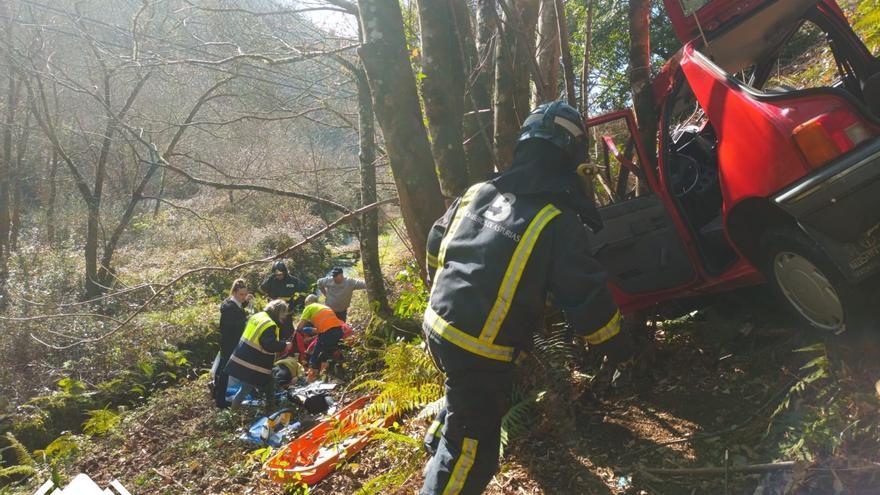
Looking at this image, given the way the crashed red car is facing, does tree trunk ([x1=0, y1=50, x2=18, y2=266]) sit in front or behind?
in front

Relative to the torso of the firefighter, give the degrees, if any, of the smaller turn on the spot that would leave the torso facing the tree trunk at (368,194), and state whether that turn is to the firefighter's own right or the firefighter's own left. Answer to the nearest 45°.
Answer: approximately 45° to the firefighter's own left

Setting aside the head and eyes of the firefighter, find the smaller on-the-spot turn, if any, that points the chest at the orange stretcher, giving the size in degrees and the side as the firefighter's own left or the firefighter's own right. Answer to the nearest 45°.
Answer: approximately 90° to the firefighter's own left

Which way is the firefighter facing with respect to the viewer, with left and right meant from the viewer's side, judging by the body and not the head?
facing away from the viewer and to the right of the viewer

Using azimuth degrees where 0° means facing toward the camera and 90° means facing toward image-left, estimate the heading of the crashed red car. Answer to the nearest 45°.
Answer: approximately 135°

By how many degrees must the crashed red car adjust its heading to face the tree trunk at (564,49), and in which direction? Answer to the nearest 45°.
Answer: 0° — it already faces it

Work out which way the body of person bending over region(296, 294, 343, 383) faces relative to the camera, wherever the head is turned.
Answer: to the viewer's left

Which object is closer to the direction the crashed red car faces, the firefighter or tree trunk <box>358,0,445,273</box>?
the tree trunk

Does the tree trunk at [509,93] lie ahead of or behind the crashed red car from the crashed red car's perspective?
ahead

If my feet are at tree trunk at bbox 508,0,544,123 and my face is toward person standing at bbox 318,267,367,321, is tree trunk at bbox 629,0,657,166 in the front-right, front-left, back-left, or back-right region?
back-right
